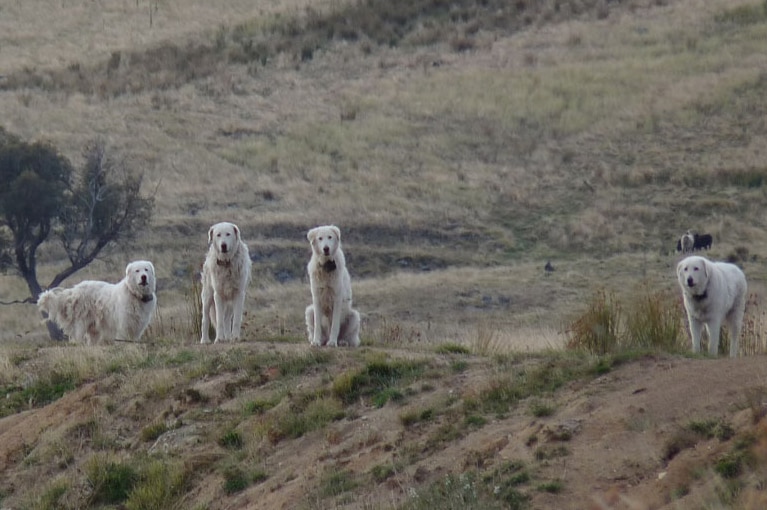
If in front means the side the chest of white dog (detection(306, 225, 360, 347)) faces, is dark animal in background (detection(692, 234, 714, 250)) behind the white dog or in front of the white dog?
behind

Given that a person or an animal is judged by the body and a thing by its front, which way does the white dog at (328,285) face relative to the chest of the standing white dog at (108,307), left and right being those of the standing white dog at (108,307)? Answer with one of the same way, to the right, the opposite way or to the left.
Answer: to the right

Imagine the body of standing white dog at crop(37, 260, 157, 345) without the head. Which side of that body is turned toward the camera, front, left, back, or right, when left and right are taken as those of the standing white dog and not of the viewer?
right

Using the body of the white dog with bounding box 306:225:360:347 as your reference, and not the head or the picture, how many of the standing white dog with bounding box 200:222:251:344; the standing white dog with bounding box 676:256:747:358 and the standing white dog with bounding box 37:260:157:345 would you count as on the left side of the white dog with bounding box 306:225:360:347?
1

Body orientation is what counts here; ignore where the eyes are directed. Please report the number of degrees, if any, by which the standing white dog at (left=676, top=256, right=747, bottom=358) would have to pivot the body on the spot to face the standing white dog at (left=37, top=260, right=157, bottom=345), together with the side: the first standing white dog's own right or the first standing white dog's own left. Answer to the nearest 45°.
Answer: approximately 45° to the first standing white dog's own right

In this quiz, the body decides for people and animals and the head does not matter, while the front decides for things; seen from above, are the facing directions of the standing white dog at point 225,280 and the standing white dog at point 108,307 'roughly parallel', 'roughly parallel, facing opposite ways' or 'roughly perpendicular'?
roughly perpendicular

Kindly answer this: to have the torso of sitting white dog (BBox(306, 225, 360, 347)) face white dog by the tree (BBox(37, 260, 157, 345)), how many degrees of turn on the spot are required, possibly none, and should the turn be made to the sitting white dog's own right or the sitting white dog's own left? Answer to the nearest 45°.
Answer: approximately 135° to the sitting white dog's own right

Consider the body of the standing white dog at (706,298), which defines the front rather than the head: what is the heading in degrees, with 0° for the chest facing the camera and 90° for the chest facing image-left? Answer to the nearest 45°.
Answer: approximately 45°

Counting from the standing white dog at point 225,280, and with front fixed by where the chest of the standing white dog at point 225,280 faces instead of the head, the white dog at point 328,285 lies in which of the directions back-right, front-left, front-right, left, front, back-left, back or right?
front-left
